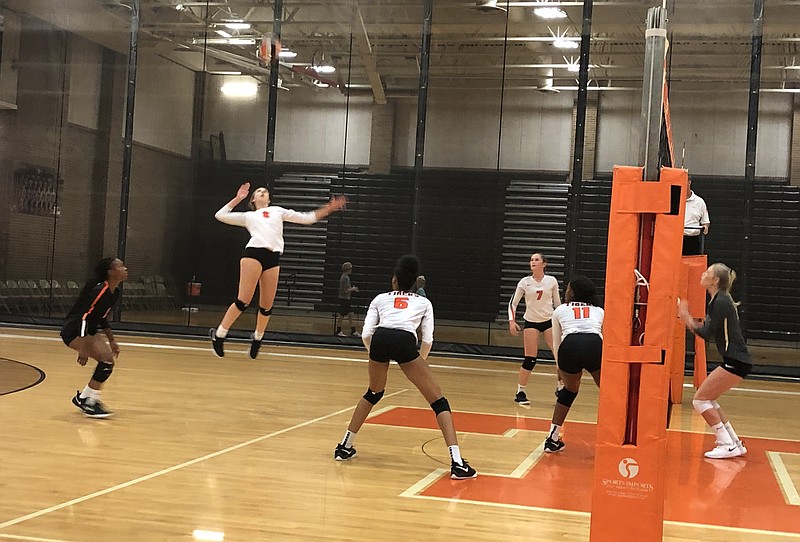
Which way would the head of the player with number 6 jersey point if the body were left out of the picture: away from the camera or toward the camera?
away from the camera

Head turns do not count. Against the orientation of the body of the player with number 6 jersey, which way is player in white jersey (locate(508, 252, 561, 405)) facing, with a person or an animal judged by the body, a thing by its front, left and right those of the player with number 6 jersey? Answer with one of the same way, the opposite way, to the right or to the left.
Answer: the opposite way

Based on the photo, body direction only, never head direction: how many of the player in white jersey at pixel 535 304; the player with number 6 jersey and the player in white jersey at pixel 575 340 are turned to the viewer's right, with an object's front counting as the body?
0

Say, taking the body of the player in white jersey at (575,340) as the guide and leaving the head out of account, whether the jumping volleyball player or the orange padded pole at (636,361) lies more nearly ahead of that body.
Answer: the jumping volleyball player

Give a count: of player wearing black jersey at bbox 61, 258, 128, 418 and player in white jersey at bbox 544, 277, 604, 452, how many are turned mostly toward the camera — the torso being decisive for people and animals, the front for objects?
0

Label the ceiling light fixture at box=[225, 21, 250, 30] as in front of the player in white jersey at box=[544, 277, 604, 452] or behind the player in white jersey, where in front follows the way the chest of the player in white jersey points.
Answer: in front

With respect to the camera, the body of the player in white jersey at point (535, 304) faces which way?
toward the camera

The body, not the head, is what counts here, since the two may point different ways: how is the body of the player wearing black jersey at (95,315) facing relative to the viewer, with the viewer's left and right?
facing to the right of the viewer

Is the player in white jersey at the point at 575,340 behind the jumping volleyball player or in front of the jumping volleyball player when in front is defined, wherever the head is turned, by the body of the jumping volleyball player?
in front

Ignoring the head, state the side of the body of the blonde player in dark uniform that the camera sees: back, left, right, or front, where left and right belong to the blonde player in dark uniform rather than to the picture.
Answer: left

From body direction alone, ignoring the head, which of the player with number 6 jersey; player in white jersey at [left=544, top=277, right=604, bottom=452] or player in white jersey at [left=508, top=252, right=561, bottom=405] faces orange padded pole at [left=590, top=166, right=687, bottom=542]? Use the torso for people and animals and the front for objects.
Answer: player in white jersey at [left=508, top=252, right=561, bottom=405]

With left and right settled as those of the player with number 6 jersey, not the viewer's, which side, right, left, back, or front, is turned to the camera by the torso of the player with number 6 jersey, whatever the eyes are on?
back

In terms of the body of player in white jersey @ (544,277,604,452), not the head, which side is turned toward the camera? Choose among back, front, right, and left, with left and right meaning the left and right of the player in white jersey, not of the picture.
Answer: back

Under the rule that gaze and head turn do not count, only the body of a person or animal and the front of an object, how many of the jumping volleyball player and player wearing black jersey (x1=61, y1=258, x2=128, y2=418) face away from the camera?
0

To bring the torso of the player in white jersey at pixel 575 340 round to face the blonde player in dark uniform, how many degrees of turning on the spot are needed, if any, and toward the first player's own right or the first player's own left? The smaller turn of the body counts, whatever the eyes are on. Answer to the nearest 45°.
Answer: approximately 45° to the first player's own right
